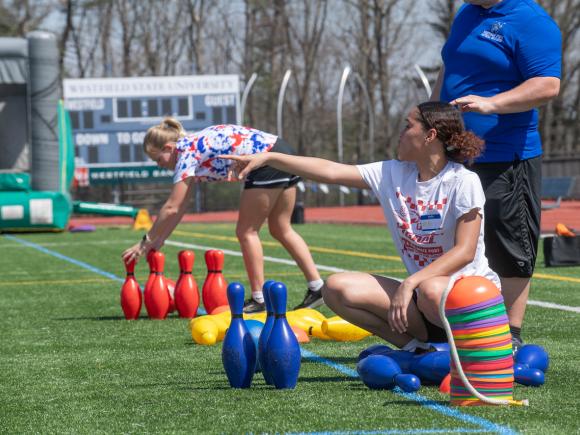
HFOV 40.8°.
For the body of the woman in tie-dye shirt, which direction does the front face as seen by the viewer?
to the viewer's left

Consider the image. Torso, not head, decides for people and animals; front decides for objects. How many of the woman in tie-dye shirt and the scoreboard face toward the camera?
1

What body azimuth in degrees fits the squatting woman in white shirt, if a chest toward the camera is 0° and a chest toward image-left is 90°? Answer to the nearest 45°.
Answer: approximately 45°

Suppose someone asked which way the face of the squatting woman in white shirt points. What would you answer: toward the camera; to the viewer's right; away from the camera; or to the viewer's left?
to the viewer's left

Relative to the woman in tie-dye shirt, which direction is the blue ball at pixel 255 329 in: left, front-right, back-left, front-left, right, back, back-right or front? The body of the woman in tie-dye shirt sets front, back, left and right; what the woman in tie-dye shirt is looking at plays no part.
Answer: left

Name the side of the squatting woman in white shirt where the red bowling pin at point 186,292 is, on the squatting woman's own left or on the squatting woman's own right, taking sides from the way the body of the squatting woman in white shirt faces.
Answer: on the squatting woman's own right

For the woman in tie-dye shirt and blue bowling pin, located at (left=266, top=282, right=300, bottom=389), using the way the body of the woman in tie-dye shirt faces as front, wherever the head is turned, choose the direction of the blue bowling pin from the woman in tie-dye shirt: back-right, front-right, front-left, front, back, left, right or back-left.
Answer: left

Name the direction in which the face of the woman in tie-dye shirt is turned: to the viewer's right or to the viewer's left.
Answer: to the viewer's left

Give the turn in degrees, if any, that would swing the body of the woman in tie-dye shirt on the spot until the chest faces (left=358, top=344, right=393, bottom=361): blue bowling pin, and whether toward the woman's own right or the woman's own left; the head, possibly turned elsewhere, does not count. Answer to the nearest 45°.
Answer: approximately 90° to the woman's own left

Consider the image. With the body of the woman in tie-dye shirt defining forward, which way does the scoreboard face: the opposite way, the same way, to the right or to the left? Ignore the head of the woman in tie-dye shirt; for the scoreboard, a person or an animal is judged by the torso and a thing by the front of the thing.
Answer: to the left
